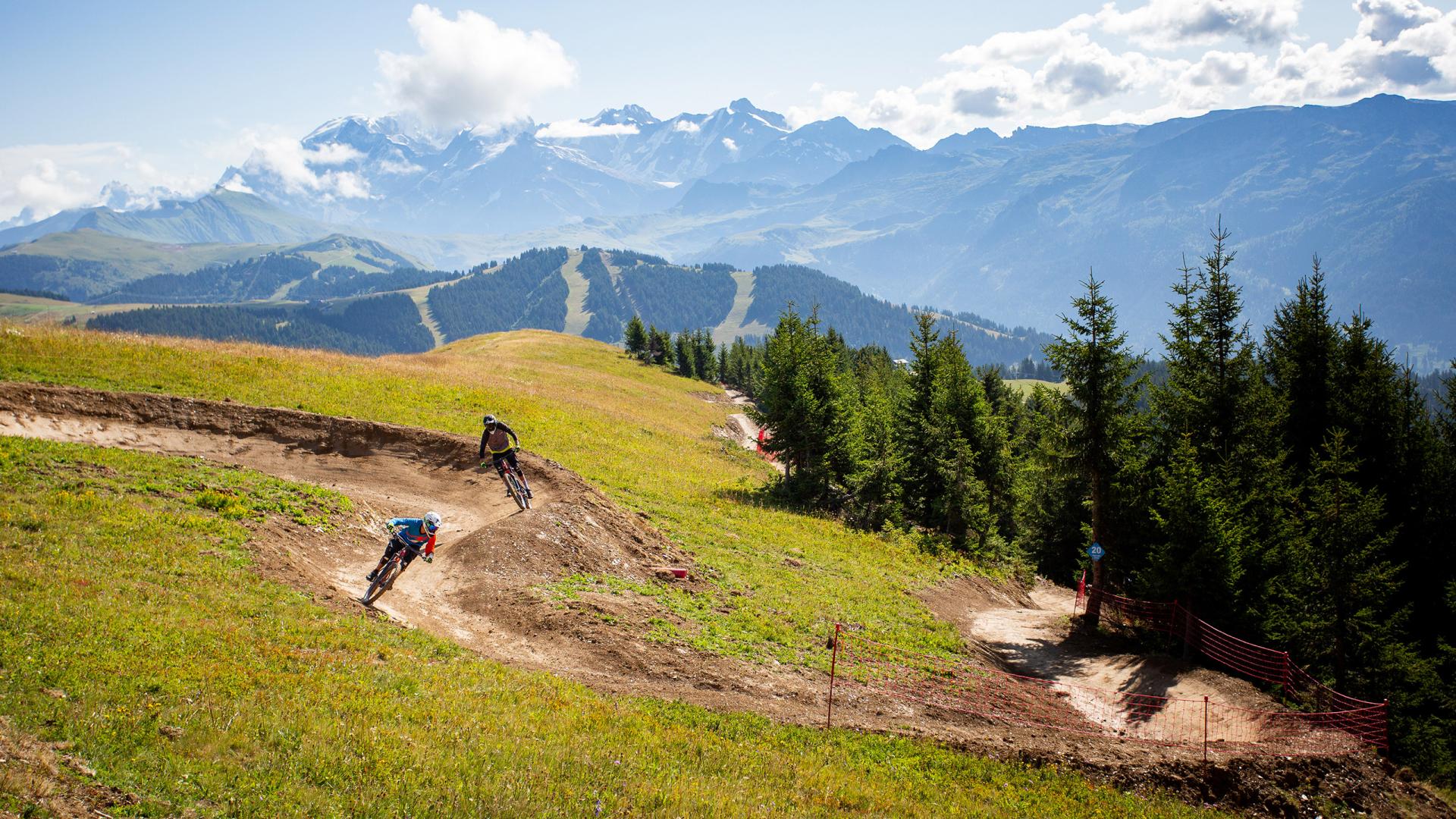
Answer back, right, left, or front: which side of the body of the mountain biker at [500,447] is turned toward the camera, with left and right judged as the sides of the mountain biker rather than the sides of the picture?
front

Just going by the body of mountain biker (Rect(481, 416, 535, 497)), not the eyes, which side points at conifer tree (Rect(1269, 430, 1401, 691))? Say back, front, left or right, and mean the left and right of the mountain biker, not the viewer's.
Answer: left

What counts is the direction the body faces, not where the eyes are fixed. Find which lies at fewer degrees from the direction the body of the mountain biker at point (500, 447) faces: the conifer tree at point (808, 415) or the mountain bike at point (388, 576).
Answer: the mountain bike

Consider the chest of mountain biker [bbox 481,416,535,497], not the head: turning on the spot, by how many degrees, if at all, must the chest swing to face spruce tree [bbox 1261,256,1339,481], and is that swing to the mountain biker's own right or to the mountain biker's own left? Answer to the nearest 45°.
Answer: approximately 90° to the mountain biker's own left

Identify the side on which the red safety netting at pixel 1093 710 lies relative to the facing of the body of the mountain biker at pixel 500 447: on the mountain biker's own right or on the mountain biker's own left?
on the mountain biker's own left

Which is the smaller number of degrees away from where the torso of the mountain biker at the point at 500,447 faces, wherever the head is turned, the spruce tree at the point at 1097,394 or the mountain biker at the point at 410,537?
the mountain biker

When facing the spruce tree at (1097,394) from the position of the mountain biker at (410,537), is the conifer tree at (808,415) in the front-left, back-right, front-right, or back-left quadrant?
front-left

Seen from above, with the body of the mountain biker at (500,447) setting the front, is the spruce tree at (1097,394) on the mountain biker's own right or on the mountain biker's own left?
on the mountain biker's own left

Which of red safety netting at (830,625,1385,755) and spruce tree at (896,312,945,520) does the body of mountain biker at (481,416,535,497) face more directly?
the red safety netting

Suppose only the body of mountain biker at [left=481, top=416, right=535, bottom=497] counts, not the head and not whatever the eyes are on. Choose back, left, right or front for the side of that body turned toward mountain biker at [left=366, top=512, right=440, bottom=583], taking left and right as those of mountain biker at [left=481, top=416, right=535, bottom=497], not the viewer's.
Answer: front

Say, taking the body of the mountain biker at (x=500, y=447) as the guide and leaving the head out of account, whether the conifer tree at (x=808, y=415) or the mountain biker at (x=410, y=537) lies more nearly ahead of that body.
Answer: the mountain biker
